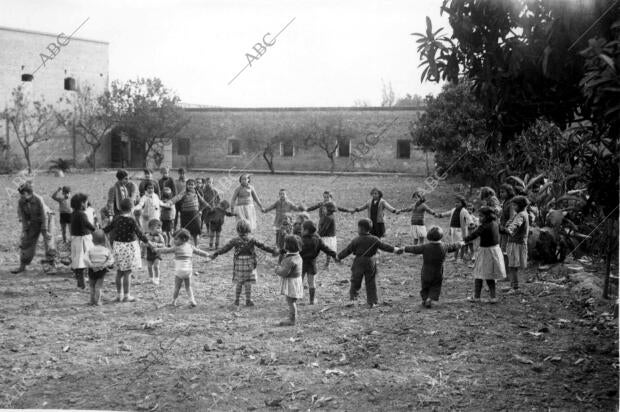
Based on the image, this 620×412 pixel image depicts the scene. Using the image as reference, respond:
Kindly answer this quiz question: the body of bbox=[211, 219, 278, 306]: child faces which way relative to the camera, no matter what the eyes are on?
away from the camera

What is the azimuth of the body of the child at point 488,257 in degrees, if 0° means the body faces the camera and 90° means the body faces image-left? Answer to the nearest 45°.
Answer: approximately 135°

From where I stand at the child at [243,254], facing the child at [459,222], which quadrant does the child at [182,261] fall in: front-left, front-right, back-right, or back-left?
back-left

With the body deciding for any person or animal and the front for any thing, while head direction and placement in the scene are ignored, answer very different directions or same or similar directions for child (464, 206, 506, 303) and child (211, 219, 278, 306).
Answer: same or similar directions

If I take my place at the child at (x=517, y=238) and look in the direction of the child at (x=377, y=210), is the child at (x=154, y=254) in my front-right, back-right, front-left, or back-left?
front-left

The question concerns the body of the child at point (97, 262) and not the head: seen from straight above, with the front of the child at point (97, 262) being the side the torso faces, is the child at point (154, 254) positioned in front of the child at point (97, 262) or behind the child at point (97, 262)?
in front

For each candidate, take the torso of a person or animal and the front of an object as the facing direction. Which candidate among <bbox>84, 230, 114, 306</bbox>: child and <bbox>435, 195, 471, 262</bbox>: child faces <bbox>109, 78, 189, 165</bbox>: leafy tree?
<bbox>84, 230, 114, 306</bbox>: child

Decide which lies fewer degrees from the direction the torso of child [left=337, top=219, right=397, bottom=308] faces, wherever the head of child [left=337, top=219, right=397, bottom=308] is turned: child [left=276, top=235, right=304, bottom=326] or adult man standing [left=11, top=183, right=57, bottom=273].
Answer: the adult man standing

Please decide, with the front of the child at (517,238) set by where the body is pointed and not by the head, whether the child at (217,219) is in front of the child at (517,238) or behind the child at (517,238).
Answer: in front

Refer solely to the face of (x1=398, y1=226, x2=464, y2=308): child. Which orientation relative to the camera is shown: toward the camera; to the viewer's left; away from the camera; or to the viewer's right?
away from the camera

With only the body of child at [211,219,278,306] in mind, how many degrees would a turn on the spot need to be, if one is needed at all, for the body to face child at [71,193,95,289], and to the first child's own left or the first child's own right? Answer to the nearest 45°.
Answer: approximately 45° to the first child's own left

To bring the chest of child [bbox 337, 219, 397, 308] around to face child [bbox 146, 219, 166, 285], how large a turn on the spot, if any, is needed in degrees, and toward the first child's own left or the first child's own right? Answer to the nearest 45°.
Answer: approximately 90° to the first child's own left

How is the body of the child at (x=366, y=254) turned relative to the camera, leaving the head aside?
away from the camera

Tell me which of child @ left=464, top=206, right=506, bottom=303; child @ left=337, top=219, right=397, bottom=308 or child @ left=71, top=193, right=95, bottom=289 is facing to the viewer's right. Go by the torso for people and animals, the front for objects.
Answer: child @ left=71, top=193, right=95, bottom=289

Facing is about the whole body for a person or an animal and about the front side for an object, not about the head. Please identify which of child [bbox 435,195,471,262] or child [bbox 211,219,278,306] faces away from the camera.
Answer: child [bbox 211,219,278,306]

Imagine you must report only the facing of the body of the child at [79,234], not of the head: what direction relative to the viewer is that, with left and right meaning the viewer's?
facing to the right of the viewer

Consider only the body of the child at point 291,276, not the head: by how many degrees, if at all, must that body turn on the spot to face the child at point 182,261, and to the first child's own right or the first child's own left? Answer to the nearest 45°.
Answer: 0° — they already face them

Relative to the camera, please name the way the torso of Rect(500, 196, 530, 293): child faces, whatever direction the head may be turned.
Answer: to the viewer's left

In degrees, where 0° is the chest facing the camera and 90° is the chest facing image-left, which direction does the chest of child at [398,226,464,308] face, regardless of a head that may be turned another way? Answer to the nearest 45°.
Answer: approximately 180°

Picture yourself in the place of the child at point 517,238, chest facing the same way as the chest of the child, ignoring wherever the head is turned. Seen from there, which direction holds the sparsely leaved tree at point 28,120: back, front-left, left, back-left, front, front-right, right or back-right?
front-right
